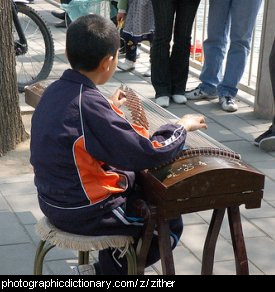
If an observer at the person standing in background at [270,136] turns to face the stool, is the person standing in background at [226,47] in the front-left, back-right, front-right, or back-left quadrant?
back-right

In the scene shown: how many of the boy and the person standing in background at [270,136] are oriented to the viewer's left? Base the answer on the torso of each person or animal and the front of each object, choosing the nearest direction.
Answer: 1

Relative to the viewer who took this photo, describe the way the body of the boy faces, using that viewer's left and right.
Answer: facing away from the viewer and to the right of the viewer

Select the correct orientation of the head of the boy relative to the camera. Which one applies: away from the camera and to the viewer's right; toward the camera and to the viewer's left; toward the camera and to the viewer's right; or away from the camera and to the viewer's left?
away from the camera and to the viewer's right

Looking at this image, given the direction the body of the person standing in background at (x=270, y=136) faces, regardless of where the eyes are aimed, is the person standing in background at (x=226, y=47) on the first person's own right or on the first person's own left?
on the first person's own right

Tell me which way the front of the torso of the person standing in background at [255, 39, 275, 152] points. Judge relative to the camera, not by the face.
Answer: to the viewer's left

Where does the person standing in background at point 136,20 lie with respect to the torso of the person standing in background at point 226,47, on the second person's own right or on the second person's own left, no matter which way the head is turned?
on the second person's own right

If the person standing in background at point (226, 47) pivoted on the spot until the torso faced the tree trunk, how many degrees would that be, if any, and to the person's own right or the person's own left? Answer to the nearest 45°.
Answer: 0° — they already face it

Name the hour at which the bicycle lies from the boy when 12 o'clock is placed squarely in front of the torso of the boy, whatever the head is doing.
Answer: The bicycle is roughly at 10 o'clock from the boy.

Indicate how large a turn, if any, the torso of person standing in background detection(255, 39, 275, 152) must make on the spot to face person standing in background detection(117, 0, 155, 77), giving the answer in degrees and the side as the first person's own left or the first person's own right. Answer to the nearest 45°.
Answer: approximately 45° to the first person's own right
